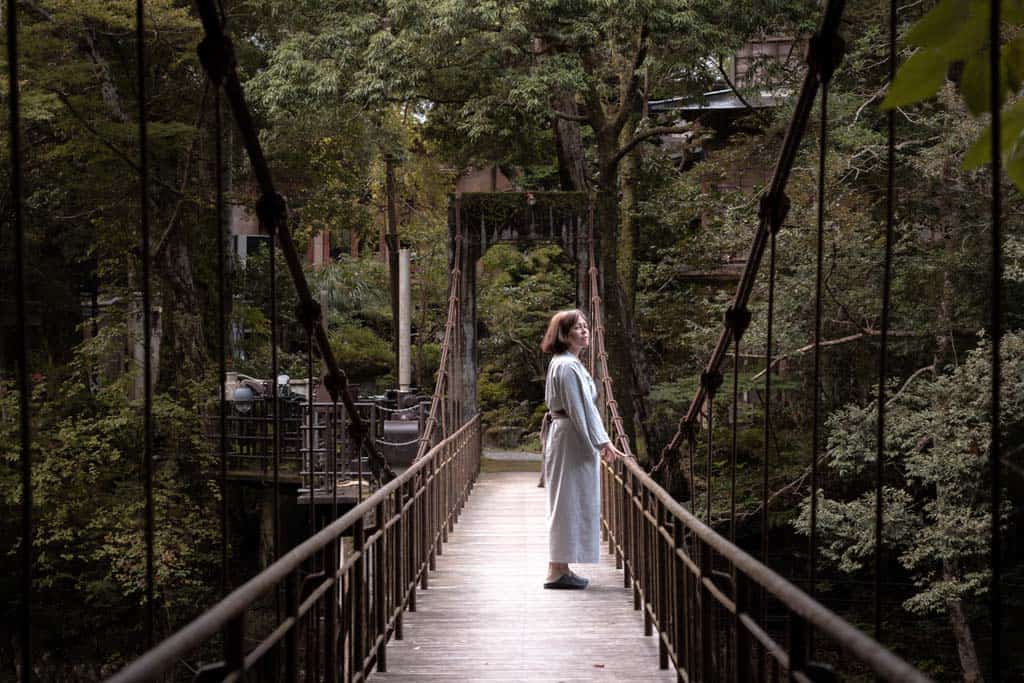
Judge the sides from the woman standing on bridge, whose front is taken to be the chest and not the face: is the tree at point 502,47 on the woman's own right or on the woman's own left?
on the woman's own left

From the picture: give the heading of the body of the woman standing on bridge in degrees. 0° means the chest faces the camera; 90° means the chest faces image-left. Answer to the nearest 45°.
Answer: approximately 270°
